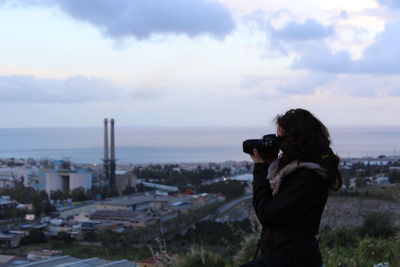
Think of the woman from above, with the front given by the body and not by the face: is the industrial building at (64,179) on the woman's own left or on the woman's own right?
on the woman's own right

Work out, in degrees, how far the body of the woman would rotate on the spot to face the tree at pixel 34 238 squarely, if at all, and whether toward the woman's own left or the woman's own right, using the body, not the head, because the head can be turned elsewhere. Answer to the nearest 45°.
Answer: approximately 45° to the woman's own right

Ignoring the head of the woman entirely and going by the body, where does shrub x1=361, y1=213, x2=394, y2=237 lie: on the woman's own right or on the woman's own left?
on the woman's own right

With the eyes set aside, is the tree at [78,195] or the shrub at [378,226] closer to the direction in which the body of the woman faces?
the tree

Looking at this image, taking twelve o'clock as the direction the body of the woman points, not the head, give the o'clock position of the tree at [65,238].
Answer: The tree is roughly at 2 o'clock from the woman.

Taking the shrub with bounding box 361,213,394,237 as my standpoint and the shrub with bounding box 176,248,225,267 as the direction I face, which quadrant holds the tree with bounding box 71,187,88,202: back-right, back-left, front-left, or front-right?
back-right

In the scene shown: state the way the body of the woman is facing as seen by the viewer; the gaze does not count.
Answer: to the viewer's left
